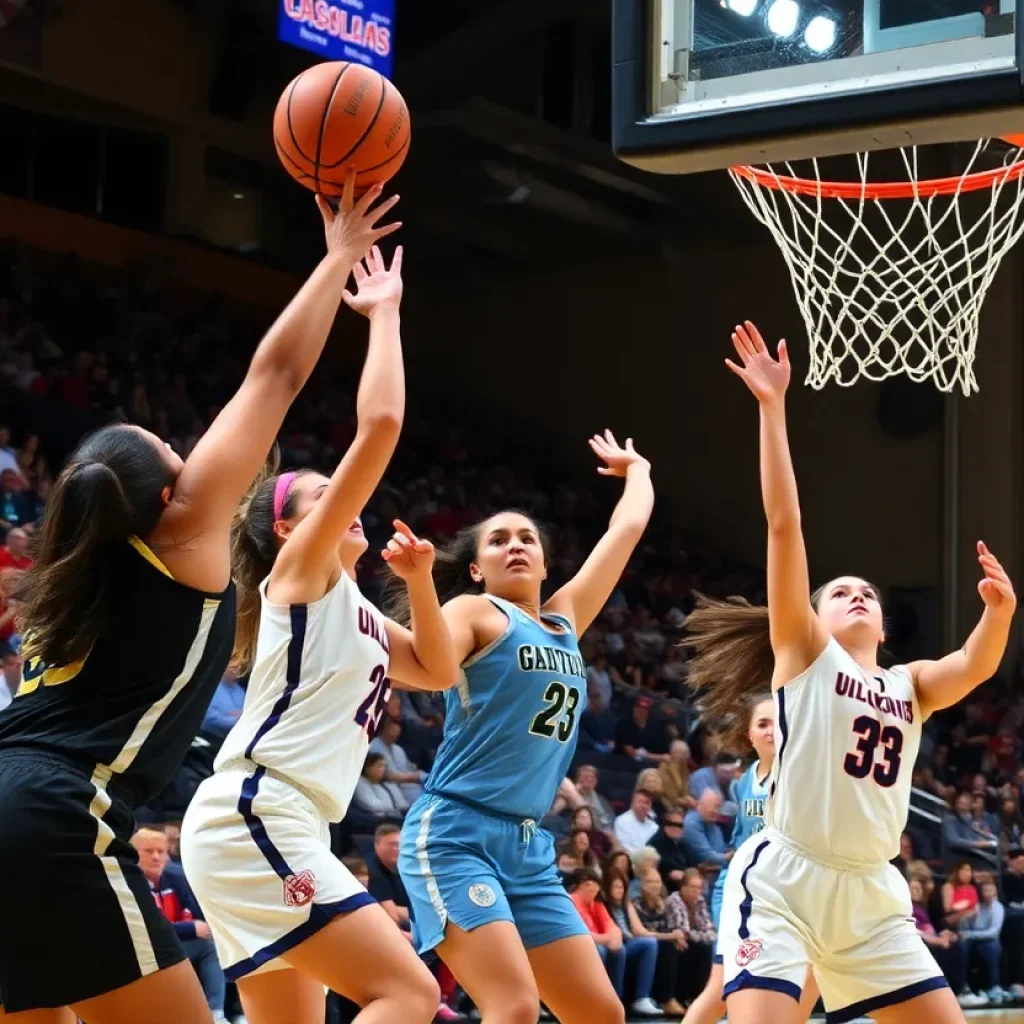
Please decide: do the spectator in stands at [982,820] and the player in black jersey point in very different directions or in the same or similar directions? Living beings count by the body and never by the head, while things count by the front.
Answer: very different directions

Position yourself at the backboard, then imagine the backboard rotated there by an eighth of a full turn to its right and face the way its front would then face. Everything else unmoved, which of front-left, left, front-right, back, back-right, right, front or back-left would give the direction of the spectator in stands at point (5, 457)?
front-right

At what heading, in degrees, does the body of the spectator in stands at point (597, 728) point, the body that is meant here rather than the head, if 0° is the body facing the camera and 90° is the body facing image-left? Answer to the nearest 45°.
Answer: approximately 0°

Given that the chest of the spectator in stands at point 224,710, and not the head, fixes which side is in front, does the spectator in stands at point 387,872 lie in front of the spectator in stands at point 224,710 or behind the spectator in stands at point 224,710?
in front

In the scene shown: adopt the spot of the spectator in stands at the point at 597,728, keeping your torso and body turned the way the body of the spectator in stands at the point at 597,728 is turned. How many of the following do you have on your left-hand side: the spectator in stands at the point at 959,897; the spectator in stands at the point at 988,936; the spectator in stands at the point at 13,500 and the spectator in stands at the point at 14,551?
2

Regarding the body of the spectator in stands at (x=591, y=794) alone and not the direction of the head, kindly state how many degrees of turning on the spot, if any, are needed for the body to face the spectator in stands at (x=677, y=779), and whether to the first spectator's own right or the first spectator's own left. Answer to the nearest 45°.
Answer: approximately 135° to the first spectator's own left

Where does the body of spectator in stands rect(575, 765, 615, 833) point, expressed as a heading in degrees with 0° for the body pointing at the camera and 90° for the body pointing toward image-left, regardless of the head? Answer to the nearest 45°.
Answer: approximately 0°

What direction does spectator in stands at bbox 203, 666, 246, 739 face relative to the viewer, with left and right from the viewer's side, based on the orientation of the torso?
facing the viewer and to the right of the viewer

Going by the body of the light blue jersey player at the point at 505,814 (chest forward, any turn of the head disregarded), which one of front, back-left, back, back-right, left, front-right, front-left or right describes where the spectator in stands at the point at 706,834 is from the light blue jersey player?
back-left

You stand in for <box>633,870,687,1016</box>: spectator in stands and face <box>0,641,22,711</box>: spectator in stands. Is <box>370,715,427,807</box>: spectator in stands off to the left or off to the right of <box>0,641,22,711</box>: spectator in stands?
right

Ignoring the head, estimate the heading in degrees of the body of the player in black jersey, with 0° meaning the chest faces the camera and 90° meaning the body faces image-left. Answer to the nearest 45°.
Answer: approximately 225°

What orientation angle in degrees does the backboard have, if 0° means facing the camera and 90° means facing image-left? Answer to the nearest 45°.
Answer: approximately 45°
